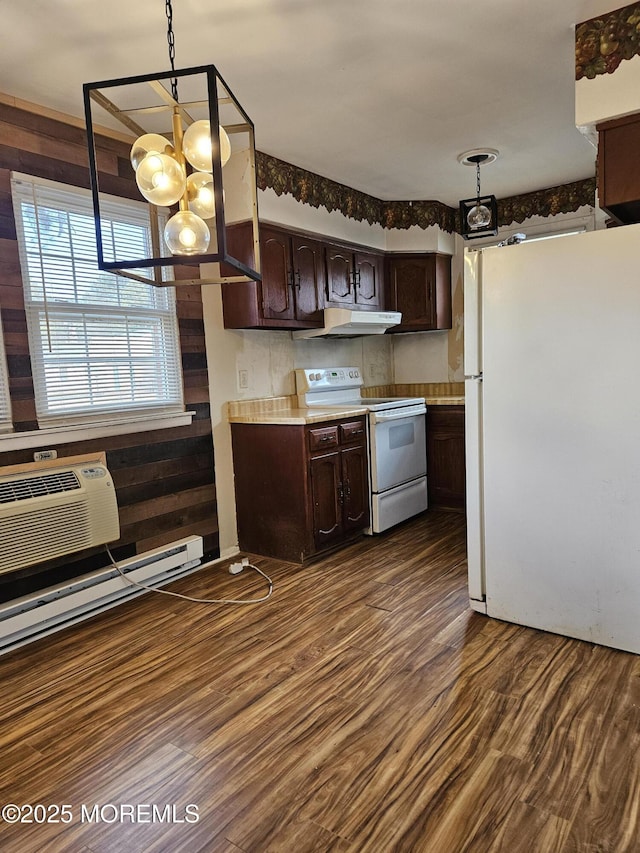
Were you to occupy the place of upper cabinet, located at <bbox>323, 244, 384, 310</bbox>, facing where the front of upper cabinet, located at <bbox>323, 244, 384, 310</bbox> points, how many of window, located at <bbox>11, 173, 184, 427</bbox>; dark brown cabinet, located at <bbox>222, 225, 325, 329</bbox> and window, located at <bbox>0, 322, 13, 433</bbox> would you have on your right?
3

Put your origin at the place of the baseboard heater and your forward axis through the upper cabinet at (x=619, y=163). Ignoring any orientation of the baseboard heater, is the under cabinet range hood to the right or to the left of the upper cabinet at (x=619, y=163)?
left

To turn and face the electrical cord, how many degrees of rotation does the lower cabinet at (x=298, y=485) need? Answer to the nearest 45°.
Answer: approximately 90° to its right

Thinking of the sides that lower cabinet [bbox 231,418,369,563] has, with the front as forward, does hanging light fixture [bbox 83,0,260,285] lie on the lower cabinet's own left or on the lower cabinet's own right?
on the lower cabinet's own right

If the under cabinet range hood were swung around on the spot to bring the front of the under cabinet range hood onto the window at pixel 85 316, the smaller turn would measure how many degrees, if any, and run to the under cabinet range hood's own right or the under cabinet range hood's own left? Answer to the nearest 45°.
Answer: approximately 90° to the under cabinet range hood's own right

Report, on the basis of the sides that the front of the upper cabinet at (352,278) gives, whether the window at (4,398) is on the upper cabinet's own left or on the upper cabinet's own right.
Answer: on the upper cabinet's own right
